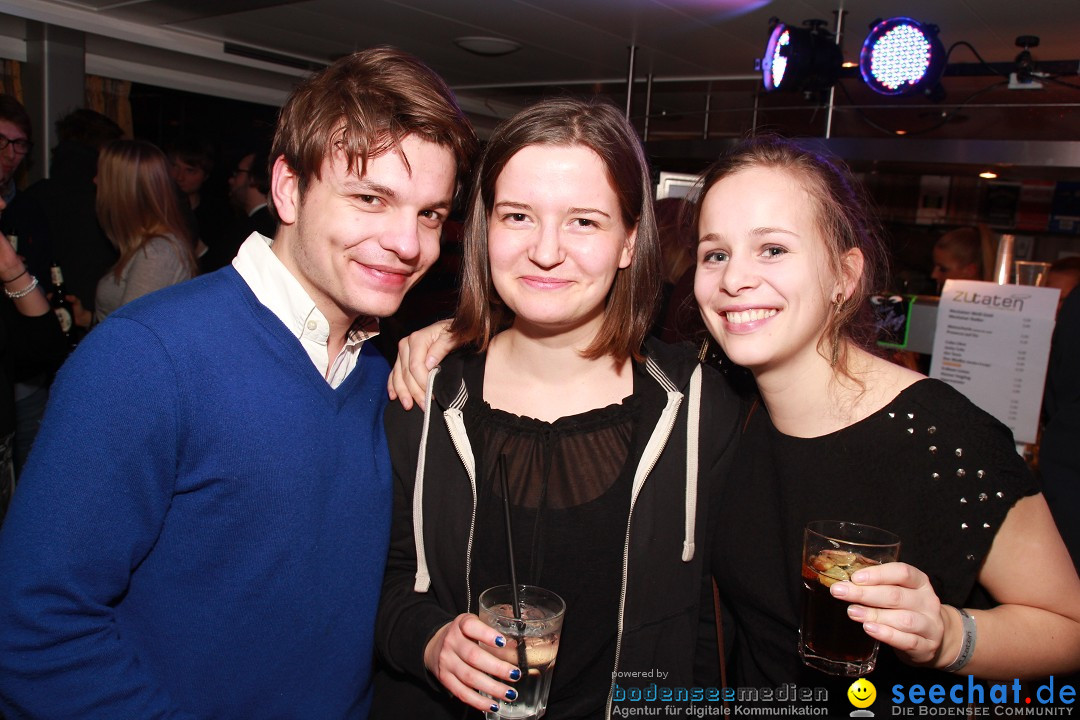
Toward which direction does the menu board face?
toward the camera

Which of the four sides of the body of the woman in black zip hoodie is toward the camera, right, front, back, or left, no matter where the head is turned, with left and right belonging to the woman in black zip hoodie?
front

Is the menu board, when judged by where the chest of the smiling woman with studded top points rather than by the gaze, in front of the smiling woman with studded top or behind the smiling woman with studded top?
behind

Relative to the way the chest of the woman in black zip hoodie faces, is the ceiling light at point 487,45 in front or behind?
behind

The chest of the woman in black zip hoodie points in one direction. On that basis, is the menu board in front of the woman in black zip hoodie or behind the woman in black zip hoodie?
behind

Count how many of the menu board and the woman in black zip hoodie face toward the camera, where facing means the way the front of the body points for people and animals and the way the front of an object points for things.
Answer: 2

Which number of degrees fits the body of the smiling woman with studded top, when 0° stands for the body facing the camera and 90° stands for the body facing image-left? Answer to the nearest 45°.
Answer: approximately 45°

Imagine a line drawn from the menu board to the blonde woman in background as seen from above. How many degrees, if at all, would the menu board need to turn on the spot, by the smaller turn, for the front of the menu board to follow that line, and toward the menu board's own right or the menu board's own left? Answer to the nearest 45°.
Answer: approximately 45° to the menu board's own right

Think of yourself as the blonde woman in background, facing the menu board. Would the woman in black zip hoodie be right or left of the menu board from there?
right
